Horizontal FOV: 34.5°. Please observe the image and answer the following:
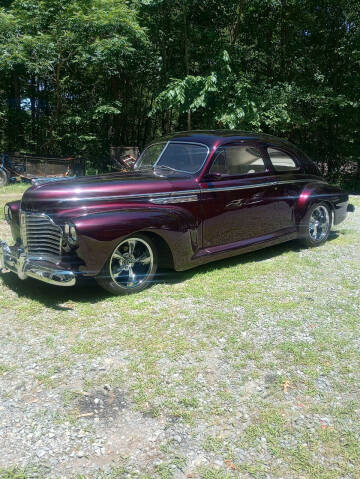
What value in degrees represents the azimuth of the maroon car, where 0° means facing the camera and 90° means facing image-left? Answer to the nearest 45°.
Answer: approximately 45°
